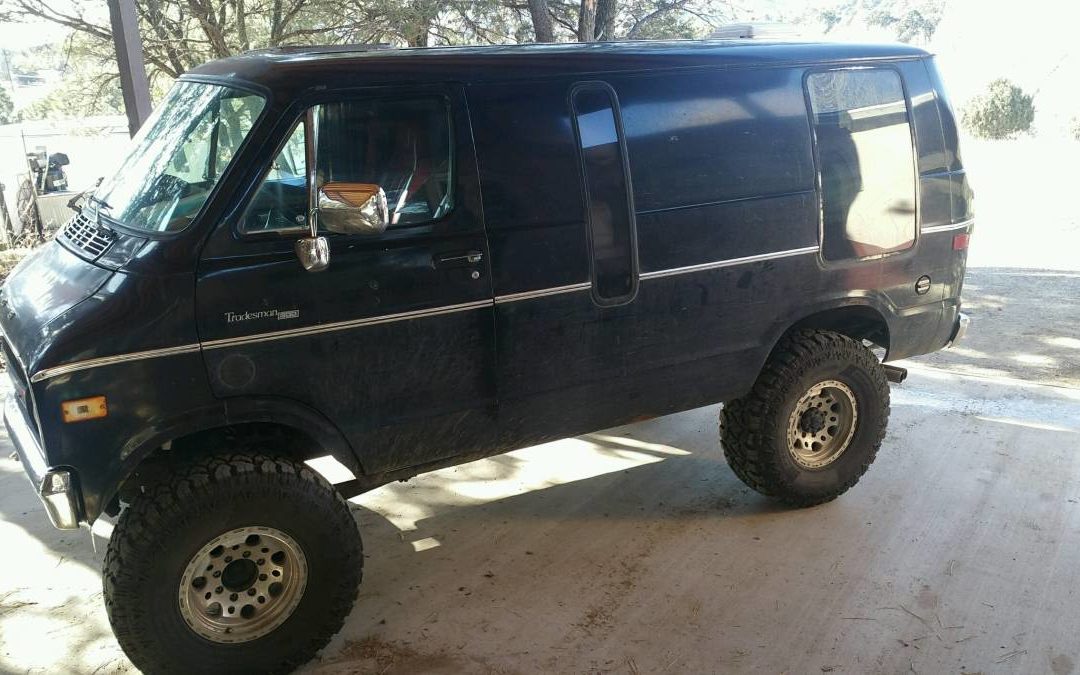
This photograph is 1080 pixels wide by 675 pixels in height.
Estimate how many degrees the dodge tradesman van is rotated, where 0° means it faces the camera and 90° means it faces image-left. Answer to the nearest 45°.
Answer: approximately 45°

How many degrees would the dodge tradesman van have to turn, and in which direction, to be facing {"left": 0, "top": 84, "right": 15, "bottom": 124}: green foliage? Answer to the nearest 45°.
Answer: approximately 90° to its right

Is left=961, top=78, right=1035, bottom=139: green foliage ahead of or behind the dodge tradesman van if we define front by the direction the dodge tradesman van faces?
behind
